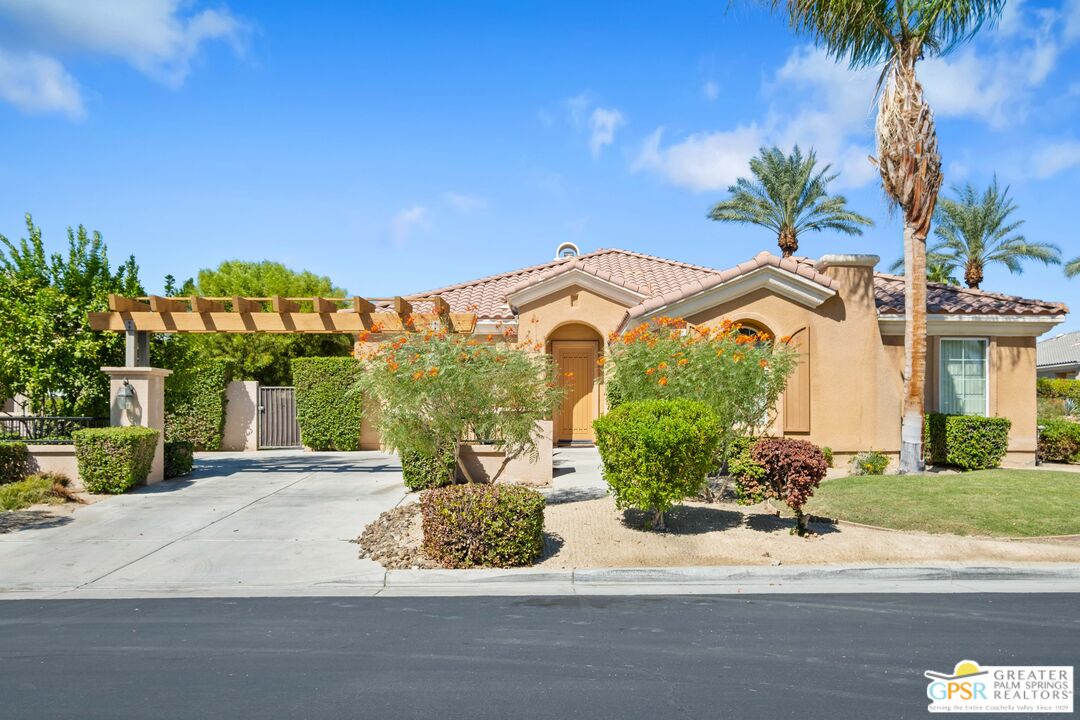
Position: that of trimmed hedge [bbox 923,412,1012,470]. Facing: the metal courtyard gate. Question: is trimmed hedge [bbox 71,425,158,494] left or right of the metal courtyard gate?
left

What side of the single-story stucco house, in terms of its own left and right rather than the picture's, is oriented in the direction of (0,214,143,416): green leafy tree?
right

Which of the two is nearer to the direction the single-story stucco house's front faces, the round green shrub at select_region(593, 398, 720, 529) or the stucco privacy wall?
the round green shrub

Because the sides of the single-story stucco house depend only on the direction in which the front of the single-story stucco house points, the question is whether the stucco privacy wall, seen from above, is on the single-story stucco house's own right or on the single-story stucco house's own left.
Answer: on the single-story stucco house's own right

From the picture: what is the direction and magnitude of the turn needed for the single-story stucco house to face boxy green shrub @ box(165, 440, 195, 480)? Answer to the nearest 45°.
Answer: approximately 90° to its right

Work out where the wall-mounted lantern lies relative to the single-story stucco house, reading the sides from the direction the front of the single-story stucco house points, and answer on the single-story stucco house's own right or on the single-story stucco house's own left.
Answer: on the single-story stucco house's own right

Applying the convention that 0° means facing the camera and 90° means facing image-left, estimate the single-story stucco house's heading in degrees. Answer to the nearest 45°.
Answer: approximately 0°

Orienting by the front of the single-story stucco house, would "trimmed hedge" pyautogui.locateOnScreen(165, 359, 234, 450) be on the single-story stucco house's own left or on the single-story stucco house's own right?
on the single-story stucco house's own right

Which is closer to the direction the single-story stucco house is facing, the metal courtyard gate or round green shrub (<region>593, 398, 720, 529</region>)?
the round green shrub
